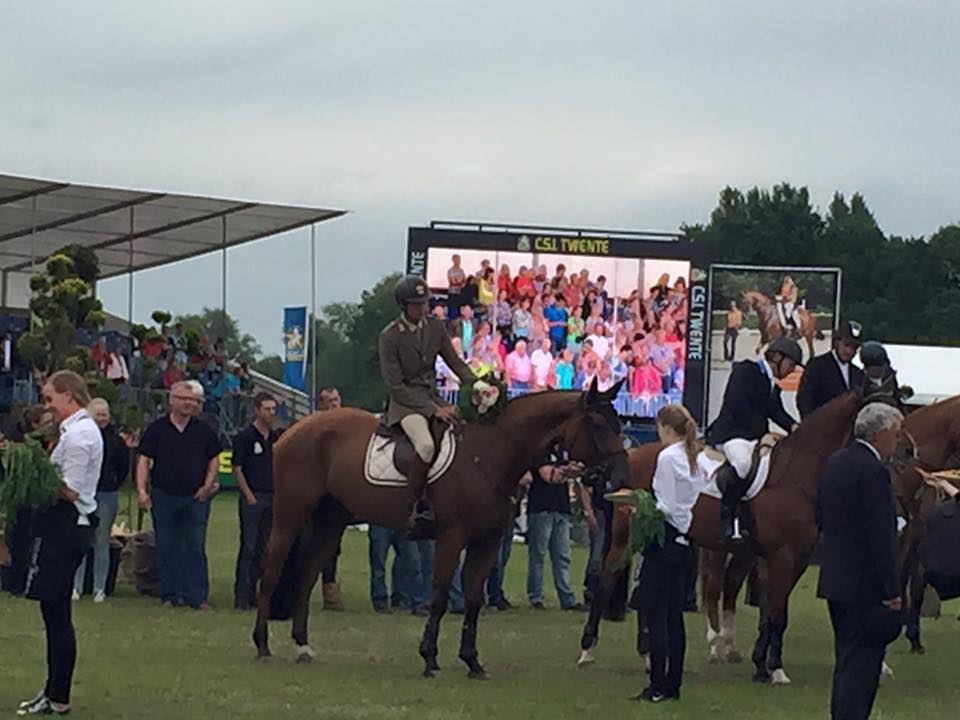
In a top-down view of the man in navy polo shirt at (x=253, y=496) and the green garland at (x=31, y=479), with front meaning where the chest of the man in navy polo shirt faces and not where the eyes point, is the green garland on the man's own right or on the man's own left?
on the man's own right

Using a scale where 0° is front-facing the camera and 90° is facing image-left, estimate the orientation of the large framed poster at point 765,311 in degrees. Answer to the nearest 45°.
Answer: approximately 0°

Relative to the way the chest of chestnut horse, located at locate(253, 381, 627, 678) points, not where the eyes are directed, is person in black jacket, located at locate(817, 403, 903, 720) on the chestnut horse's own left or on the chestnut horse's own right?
on the chestnut horse's own right

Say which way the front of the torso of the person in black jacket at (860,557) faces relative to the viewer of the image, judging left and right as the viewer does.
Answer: facing away from the viewer and to the right of the viewer

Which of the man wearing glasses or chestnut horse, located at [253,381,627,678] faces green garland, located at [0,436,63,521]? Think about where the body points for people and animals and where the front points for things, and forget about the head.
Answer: the man wearing glasses

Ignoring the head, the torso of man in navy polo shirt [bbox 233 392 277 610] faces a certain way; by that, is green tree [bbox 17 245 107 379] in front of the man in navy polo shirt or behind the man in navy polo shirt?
behind
